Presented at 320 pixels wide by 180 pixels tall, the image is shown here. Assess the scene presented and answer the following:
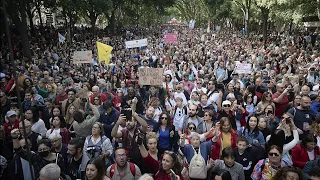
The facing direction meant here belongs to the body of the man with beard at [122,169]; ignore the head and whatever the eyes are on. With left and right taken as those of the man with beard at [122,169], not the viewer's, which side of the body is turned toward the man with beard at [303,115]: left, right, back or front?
left

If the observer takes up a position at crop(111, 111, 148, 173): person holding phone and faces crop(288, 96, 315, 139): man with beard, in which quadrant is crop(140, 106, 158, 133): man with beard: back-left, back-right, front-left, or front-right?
front-left

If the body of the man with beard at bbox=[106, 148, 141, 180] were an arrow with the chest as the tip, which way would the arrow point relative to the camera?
toward the camera

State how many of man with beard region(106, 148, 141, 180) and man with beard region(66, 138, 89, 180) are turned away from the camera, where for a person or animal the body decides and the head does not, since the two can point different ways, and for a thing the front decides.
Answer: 0

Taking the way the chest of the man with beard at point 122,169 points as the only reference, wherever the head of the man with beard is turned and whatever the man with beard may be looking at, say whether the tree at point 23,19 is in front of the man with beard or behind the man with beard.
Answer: behind

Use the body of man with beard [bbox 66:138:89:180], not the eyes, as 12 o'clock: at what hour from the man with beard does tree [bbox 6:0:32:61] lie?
The tree is roughly at 4 o'clock from the man with beard.

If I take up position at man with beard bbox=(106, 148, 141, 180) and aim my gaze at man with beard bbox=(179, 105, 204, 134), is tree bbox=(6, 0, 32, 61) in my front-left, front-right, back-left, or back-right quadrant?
front-left

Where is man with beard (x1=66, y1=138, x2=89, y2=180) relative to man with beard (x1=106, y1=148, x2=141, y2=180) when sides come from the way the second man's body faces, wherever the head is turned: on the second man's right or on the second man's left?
on the second man's right

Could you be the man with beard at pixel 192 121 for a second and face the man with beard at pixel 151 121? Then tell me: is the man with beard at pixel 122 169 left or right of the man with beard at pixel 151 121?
left

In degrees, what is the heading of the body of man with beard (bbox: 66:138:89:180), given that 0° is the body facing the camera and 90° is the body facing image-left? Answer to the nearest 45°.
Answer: approximately 45°

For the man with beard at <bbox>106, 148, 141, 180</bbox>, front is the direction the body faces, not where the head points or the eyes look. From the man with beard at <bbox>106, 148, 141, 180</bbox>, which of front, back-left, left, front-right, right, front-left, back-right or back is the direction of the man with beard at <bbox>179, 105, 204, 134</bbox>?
back-left

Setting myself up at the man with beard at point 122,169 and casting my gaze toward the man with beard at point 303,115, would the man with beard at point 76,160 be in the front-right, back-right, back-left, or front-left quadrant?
back-left

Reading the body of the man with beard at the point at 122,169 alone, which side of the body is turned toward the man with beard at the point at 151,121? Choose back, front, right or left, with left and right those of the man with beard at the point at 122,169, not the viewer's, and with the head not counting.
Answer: back

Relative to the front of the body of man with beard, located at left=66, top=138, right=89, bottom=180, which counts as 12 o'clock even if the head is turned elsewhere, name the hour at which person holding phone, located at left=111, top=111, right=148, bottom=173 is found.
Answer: The person holding phone is roughly at 7 o'clock from the man with beard.
